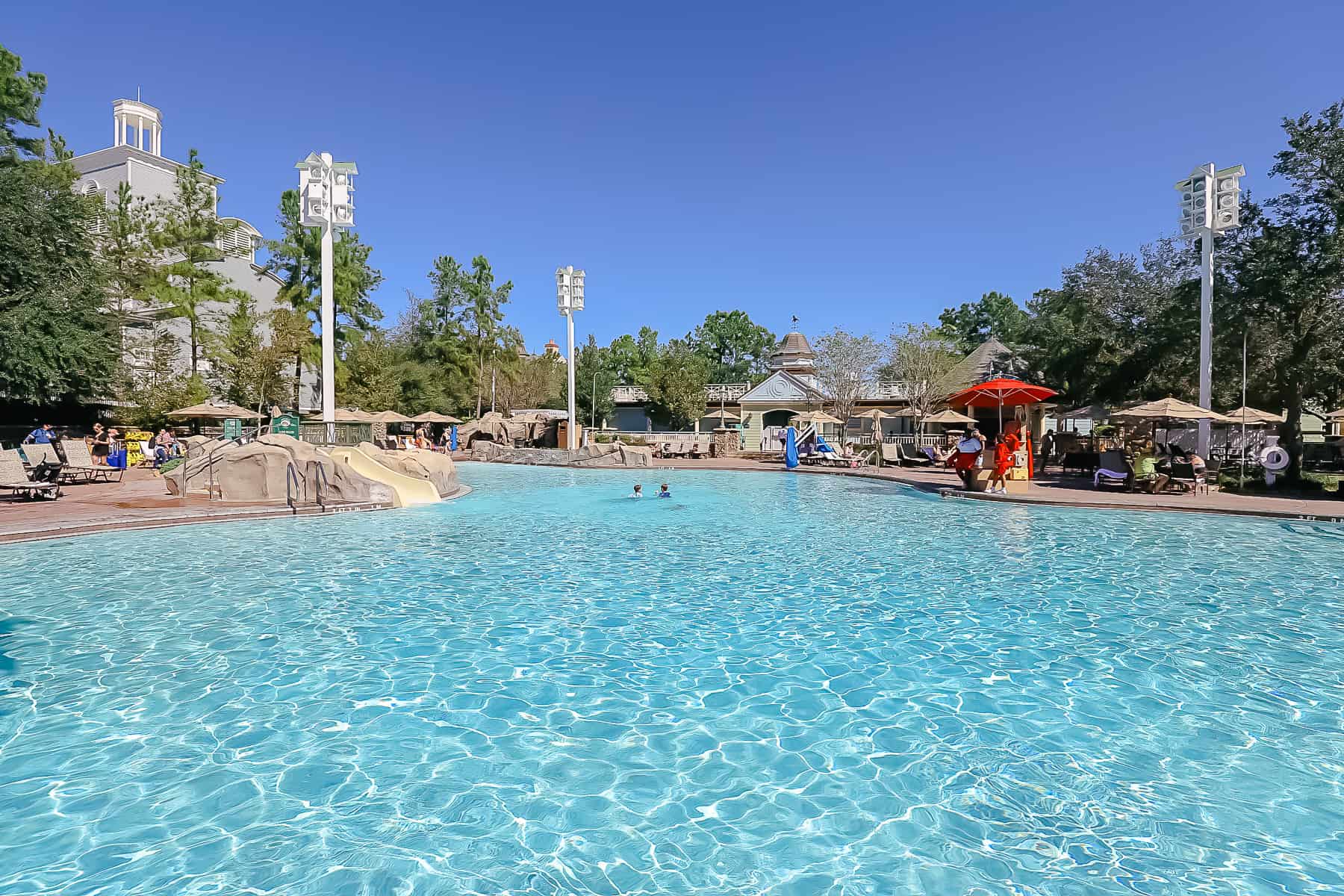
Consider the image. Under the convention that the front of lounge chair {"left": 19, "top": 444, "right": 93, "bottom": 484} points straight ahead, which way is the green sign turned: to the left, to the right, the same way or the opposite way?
to the right

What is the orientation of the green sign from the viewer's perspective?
toward the camera

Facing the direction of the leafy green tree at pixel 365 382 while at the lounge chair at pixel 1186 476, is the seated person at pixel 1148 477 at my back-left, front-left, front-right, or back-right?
front-left

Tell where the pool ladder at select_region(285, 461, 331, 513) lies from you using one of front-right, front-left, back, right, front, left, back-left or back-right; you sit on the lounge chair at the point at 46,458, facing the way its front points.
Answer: front-right

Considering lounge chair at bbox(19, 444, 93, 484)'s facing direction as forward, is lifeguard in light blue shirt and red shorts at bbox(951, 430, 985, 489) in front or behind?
in front

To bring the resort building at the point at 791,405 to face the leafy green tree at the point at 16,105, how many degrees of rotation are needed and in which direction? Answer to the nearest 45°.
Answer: approximately 45° to its right

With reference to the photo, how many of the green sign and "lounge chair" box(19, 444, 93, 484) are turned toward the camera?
1

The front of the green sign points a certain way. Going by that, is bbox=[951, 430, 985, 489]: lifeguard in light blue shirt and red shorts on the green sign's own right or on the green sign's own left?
on the green sign's own left

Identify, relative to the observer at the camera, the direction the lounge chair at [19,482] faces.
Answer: facing to the right of the viewer

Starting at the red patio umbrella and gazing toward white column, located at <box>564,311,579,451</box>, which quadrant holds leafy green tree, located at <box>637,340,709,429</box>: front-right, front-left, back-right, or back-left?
front-right

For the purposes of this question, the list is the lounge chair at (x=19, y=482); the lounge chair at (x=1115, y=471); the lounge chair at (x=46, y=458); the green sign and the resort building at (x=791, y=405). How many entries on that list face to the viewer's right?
2

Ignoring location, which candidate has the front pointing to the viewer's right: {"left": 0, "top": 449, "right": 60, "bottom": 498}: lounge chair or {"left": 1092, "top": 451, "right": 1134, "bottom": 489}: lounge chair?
{"left": 0, "top": 449, "right": 60, "bottom": 498}: lounge chair

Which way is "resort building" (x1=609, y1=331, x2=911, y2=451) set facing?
toward the camera

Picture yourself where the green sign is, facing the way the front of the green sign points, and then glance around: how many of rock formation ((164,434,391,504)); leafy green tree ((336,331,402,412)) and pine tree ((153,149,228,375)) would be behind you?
2

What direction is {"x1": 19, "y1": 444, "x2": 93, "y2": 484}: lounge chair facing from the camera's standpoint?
to the viewer's right

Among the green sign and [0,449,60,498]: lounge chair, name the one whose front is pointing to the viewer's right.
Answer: the lounge chair

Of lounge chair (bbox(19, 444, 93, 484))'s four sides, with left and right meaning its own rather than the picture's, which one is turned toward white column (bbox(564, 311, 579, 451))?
front

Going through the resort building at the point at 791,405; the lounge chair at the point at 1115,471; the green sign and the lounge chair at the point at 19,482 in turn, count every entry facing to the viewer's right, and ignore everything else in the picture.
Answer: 1
